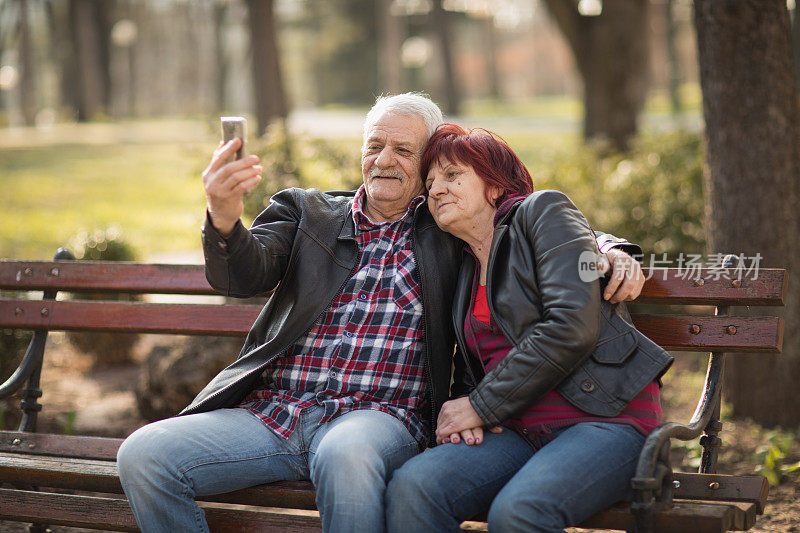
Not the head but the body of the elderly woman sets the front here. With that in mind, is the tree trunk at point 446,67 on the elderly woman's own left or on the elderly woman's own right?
on the elderly woman's own right

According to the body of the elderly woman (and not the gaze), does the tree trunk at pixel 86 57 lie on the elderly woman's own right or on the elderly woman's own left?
on the elderly woman's own right

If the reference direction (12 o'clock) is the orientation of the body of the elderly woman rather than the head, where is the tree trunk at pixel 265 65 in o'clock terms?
The tree trunk is roughly at 4 o'clock from the elderly woman.

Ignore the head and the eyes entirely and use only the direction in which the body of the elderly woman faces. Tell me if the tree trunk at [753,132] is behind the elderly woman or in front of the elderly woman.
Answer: behind

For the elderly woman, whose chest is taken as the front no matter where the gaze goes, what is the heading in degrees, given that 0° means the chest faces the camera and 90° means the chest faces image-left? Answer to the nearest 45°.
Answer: approximately 45°

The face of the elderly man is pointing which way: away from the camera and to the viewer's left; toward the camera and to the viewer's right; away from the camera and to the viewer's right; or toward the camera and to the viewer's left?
toward the camera and to the viewer's left

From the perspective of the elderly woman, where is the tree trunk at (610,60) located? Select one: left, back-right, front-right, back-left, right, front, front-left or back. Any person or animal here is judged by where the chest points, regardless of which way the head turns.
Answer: back-right
